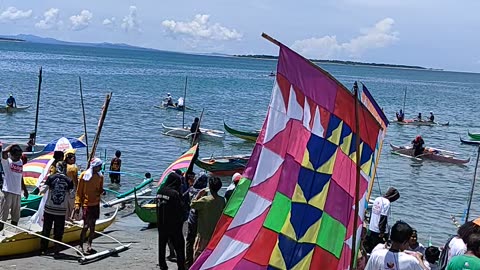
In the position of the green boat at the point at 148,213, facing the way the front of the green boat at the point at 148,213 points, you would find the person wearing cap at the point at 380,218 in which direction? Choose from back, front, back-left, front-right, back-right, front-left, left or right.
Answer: back-left

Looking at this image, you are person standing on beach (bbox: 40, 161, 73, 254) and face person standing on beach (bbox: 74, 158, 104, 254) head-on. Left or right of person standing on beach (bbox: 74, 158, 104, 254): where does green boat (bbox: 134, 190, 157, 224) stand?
left

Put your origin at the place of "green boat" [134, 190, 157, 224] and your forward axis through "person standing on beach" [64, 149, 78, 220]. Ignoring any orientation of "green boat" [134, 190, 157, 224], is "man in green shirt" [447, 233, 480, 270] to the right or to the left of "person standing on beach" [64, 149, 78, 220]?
left

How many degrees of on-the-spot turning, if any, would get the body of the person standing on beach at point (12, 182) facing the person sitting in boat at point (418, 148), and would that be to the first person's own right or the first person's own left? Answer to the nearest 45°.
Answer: approximately 90° to the first person's own left

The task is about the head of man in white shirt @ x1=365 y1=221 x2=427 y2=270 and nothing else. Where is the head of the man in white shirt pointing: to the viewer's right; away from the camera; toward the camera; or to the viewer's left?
away from the camera
